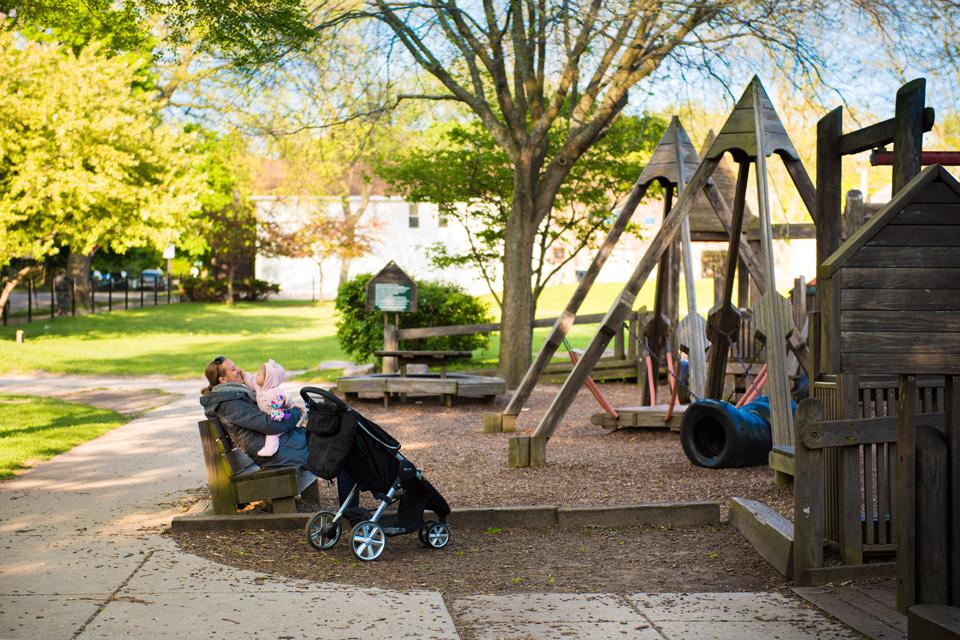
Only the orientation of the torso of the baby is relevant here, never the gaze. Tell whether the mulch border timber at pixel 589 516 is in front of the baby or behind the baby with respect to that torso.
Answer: behind

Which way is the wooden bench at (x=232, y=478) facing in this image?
to the viewer's right

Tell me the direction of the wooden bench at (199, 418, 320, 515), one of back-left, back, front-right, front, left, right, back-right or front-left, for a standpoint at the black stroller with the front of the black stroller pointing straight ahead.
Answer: left

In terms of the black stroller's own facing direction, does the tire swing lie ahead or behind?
ahead

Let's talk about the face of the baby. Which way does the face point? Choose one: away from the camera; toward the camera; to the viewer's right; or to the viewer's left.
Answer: to the viewer's left

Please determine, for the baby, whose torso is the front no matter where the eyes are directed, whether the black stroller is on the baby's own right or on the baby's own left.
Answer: on the baby's own left

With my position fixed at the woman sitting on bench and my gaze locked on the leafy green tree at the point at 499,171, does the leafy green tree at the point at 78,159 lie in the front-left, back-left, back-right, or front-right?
front-left

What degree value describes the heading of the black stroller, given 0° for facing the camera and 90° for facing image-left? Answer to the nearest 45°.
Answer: approximately 225°

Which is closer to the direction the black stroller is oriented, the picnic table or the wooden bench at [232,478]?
the picnic table

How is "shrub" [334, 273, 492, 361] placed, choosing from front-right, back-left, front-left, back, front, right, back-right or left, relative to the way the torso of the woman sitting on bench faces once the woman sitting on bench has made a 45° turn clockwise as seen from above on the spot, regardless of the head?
back-left

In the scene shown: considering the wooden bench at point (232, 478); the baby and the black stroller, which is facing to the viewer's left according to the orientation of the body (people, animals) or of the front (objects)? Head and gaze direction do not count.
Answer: the baby

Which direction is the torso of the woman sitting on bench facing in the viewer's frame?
to the viewer's right

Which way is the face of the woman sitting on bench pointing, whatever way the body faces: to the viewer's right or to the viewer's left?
to the viewer's right

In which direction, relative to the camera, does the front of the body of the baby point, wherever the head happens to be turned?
to the viewer's left

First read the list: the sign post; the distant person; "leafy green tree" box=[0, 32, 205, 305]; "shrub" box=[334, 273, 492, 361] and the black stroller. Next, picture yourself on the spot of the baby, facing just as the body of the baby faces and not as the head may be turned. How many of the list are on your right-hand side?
4

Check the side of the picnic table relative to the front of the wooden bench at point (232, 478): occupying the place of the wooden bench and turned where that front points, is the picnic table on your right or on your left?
on your left

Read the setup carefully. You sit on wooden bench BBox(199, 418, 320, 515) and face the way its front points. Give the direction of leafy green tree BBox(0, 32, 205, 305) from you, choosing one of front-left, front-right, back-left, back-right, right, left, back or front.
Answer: left

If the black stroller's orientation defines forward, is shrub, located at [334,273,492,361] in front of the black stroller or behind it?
in front

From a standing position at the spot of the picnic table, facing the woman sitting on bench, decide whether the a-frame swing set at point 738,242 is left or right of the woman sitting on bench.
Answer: left
